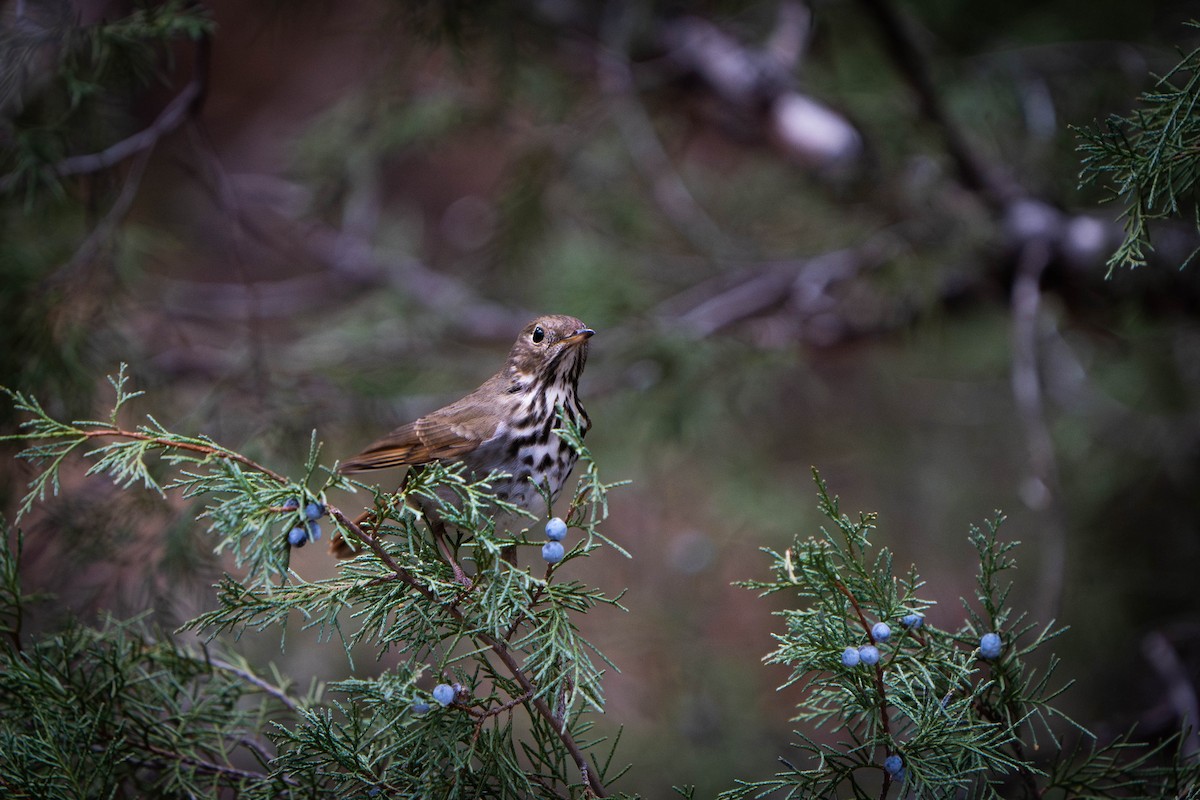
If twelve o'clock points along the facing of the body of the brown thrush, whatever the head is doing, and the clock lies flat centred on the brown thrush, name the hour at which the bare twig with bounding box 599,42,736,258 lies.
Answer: The bare twig is roughly at 8 o'clock from the brown thrush.

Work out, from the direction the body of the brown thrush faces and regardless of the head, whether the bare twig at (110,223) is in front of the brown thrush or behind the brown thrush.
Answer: behind

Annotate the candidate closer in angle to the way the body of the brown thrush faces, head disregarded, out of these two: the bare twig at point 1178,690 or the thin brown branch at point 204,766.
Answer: the bare twig

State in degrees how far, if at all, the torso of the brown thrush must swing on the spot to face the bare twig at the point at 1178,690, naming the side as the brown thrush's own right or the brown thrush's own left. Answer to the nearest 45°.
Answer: approximately 45° to the brown thrush's own left

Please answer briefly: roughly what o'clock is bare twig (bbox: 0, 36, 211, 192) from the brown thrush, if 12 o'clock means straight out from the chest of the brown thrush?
The bare twig is roughly at 6 o'clock from the brown thrush.

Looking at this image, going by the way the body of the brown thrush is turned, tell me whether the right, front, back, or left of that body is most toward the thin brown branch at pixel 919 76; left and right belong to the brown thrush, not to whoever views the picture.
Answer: left

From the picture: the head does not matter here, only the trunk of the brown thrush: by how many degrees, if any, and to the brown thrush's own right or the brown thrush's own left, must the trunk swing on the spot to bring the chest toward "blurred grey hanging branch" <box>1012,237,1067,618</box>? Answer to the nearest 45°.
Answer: approximately 45° to the brown thrush's own left

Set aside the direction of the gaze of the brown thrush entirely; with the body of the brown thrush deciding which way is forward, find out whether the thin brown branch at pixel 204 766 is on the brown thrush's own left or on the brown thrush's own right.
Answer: on the brown thrush's own right

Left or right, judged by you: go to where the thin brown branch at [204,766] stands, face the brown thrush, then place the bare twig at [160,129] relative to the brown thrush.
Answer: left

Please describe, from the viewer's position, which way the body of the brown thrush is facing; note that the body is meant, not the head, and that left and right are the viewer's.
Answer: facing the viewer and to the right of the viewer

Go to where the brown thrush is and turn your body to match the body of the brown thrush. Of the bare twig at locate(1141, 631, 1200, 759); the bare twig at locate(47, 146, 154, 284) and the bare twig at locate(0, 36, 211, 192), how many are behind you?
2
